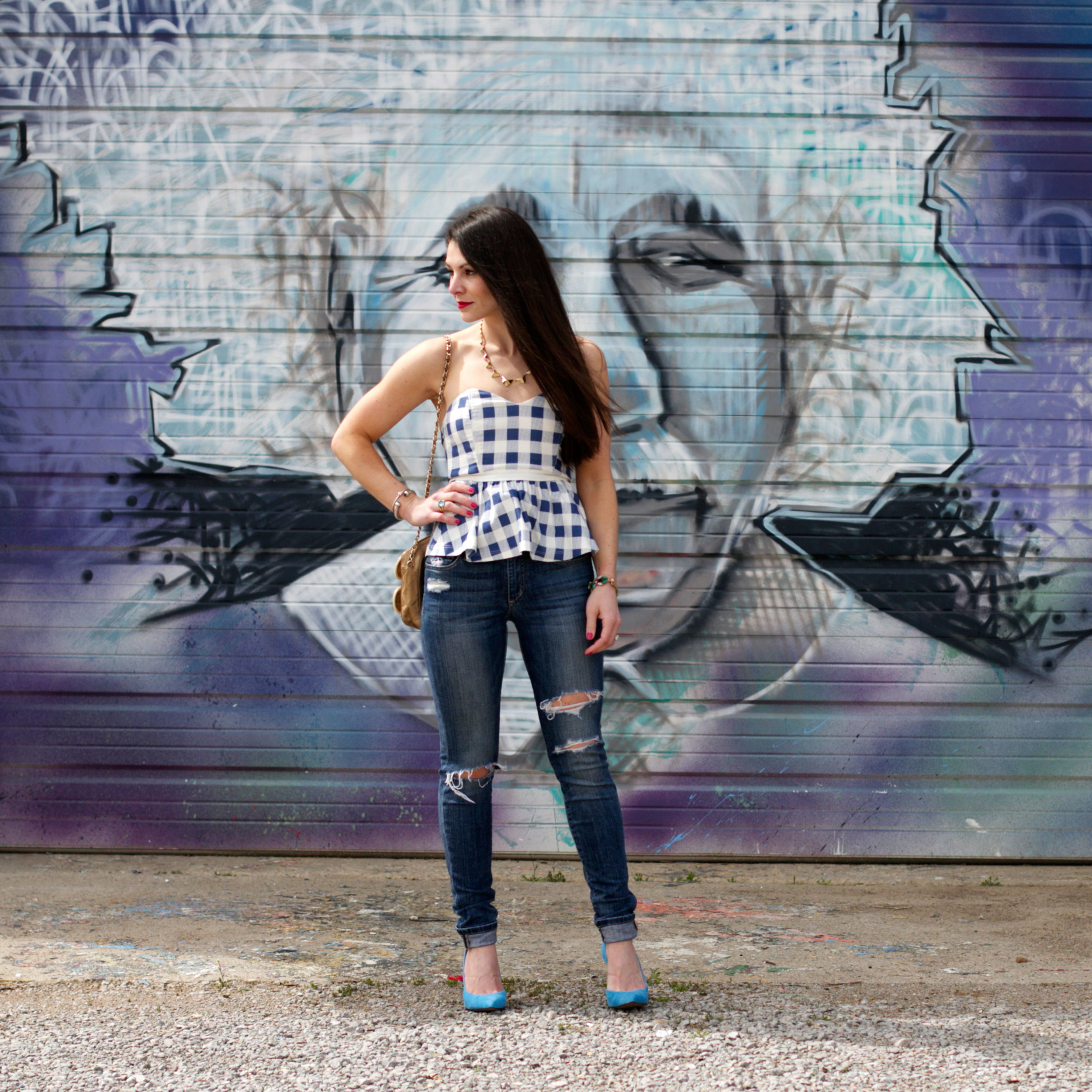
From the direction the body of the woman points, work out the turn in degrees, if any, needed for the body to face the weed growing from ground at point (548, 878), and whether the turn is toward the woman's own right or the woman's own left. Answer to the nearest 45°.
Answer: approximately 180°

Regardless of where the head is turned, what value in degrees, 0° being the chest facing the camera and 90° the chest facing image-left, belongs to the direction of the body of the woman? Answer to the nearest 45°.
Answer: approximately 0°
